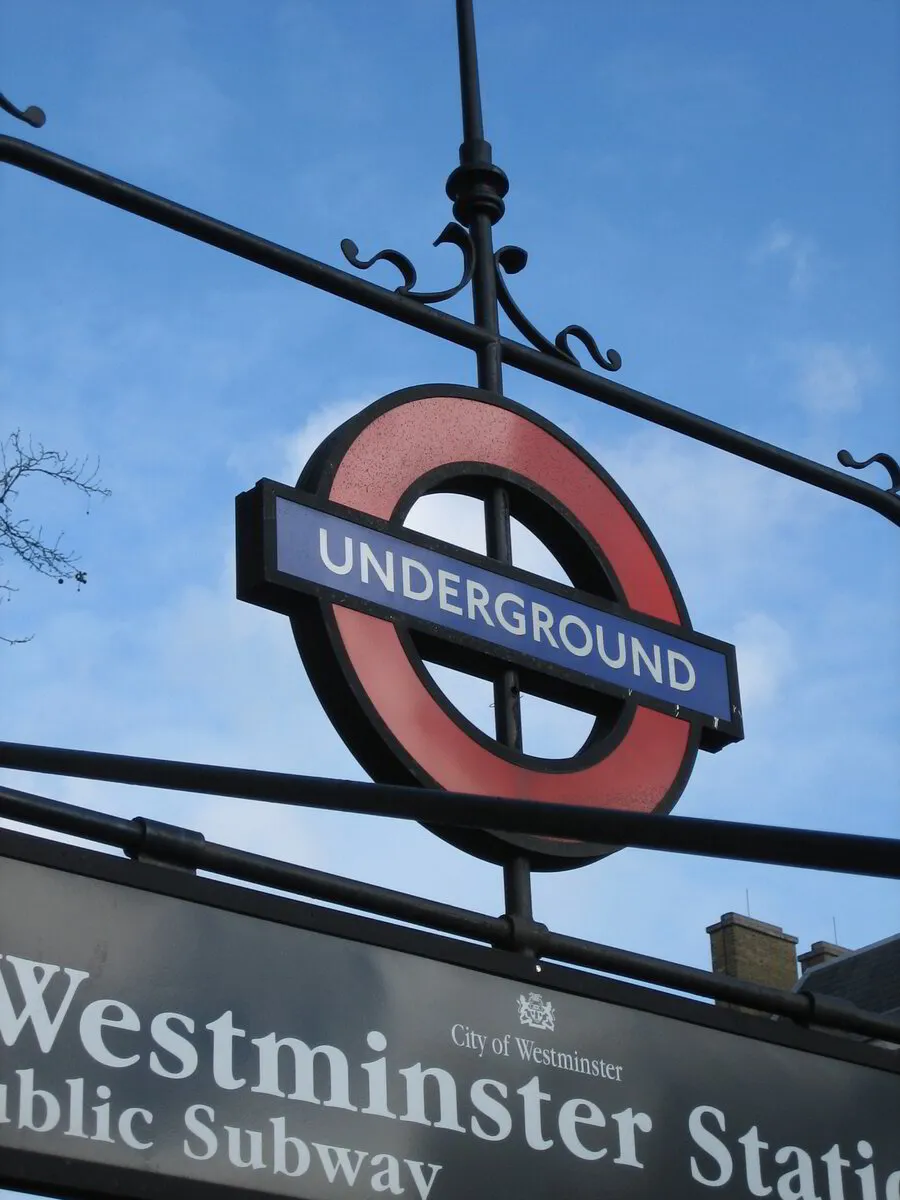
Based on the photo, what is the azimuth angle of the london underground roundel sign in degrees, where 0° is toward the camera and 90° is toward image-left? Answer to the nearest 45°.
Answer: approximately 315°

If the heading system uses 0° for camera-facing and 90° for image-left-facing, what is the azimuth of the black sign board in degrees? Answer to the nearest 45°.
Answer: approximately 315°
